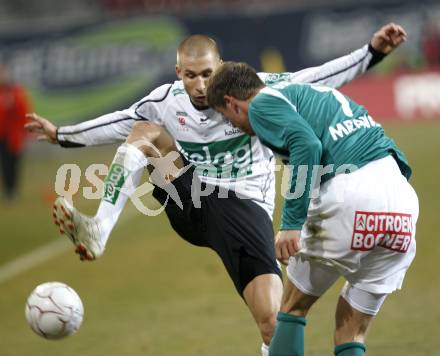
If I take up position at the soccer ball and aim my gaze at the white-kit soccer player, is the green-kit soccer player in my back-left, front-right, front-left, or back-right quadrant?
front-right

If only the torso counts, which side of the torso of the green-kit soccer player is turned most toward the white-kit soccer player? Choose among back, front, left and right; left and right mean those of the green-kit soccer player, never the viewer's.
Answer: front

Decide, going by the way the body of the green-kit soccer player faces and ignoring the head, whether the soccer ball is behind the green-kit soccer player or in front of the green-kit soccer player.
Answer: in front

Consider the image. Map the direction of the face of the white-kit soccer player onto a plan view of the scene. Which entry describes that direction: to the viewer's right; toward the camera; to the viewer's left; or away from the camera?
toward the camera

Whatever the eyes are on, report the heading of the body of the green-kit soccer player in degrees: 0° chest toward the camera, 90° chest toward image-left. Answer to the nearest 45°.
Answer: approximately 135°

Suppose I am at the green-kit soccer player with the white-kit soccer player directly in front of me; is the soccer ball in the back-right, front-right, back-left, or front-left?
front-left

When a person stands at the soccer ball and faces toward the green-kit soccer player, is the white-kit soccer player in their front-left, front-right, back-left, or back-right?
front-left
